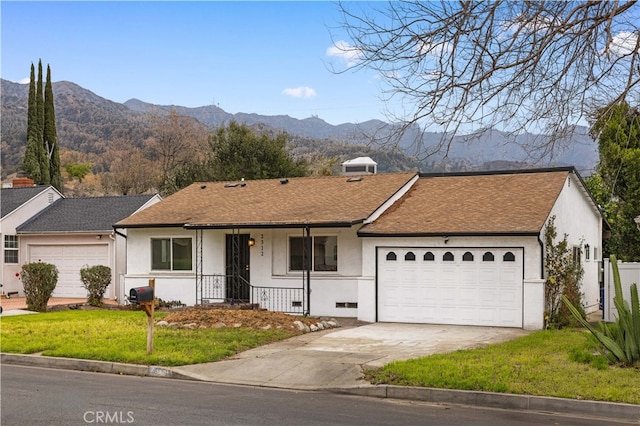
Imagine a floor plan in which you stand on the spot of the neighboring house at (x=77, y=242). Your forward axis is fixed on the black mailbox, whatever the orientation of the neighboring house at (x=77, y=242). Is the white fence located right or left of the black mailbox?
left

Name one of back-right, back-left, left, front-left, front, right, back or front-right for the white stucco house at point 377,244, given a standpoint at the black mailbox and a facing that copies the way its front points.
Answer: back

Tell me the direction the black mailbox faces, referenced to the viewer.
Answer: facing the viewer and to the left of the viewer

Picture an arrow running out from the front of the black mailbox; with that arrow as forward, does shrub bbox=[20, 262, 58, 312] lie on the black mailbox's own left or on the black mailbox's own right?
on the black mailbox's own right

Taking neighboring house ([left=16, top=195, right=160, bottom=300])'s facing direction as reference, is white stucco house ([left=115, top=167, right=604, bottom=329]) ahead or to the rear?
ahead

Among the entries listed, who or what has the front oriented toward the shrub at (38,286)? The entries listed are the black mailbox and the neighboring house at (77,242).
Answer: the neighboring house

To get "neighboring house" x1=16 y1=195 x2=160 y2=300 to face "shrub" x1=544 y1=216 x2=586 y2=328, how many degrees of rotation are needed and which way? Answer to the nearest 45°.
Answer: approximately 45° to its left

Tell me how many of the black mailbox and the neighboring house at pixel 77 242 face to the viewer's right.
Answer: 0

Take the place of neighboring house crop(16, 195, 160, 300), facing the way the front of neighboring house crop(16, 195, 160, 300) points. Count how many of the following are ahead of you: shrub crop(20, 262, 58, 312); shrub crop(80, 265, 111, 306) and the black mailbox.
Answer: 3

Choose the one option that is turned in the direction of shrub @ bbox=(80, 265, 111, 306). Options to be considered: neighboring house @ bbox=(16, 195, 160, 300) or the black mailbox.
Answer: the neighboring house

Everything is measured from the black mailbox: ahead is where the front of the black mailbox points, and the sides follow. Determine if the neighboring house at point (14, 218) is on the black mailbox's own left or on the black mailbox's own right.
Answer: on the black mailbox's own right

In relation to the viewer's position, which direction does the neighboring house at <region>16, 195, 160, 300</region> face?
facing the viewer

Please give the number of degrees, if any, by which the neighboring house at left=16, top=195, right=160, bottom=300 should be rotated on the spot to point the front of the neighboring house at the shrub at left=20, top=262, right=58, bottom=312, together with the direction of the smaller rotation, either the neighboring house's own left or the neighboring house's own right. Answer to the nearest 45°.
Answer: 0° — it already faces it

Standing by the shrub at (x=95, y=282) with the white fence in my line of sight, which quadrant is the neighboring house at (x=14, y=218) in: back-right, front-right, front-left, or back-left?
back-left

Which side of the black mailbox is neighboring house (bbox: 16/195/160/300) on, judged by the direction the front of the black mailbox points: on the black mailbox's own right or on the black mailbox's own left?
on the black mailbox's own right
